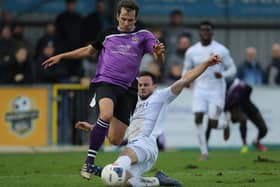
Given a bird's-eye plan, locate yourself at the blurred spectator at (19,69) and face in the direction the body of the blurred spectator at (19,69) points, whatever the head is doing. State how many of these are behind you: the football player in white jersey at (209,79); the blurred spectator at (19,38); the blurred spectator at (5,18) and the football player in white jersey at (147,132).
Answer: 2

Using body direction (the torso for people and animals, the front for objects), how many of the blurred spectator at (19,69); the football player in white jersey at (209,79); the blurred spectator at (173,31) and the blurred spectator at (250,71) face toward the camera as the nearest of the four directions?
4

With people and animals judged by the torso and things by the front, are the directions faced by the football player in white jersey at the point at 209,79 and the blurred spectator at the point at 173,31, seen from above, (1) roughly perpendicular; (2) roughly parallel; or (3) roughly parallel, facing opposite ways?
roughly parallel

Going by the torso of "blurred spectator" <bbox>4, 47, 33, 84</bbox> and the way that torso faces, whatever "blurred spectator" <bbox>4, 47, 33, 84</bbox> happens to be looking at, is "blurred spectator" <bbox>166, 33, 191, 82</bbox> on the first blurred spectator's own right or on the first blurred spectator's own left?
on the first blurred spectator's own left

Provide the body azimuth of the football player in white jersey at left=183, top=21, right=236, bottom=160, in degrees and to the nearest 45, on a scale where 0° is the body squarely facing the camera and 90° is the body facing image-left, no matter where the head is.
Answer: approximately 0°

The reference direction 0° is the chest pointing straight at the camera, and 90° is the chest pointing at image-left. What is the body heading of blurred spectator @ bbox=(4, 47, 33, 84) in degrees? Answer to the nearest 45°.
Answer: approximately 0°

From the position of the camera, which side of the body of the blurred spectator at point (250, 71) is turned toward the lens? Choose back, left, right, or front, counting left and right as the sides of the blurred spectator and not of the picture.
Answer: front

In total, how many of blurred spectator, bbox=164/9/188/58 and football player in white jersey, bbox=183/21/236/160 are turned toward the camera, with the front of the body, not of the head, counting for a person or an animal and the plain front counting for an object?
2

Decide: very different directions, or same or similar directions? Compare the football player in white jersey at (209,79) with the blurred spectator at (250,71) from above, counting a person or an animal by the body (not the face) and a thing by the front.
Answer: same or similar directions

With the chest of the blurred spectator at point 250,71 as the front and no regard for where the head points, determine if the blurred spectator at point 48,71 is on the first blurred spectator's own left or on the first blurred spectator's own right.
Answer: on the first blurred spectator's own right

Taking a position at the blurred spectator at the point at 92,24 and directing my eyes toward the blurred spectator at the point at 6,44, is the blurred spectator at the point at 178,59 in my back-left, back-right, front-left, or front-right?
back-left

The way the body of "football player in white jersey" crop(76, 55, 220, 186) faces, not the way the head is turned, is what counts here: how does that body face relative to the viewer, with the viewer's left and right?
facing the viewer and to the left of the viewer

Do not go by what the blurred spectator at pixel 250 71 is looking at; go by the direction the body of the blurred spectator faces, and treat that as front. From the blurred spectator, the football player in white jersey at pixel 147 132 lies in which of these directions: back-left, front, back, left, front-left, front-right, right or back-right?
front

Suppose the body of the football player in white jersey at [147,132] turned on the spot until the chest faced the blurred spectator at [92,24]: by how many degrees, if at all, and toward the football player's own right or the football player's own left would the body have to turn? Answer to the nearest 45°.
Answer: approximately 135° to the football player's own right
